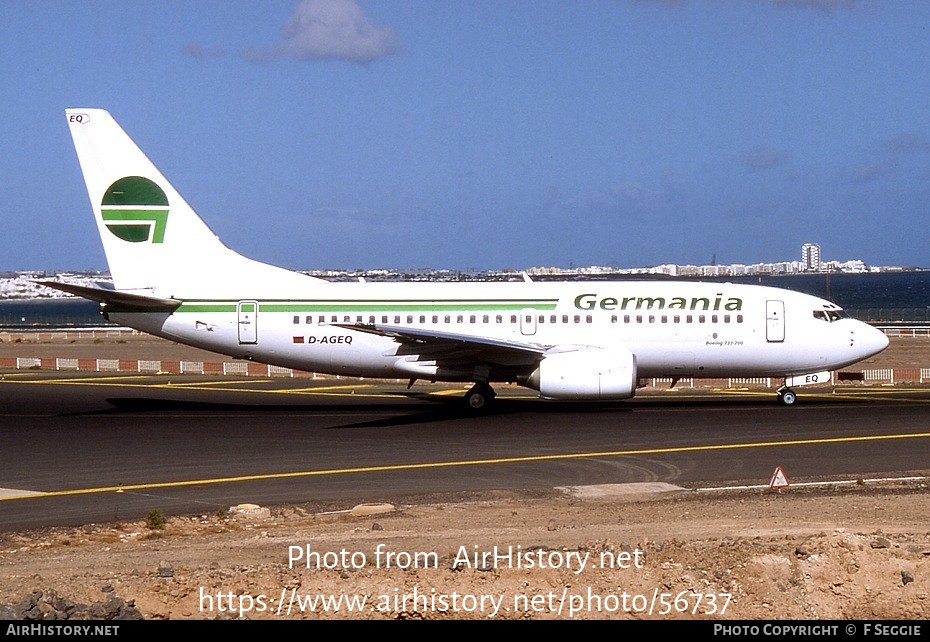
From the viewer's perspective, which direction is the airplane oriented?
to the viewer's right
